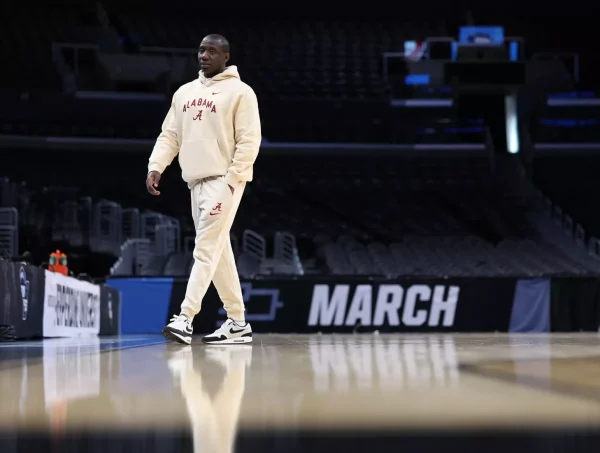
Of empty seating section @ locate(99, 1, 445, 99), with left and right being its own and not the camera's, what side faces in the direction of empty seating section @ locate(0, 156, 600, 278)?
front

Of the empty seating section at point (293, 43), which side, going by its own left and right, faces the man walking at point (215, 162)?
front

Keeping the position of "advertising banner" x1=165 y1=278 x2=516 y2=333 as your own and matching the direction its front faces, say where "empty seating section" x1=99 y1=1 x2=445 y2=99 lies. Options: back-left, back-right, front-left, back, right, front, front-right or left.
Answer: back

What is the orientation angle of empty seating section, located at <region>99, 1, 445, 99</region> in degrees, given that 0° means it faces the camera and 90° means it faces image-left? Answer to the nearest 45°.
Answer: approximately 0°

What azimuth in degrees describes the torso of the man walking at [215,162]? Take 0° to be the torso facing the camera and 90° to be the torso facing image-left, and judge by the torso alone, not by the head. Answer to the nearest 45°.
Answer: approximately 45°

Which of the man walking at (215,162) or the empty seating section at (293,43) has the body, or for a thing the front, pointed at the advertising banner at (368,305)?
the empty seating section

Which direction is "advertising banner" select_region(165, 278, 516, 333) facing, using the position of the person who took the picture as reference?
facing the viewer

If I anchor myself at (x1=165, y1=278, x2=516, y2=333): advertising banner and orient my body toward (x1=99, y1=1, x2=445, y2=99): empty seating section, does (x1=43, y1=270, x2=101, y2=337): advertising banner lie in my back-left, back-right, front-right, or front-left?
back-left

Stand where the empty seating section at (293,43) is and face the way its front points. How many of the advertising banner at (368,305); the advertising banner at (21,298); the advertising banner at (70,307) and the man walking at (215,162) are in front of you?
4

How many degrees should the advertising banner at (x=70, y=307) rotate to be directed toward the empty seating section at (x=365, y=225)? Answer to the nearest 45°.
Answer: approximately 90° to its left

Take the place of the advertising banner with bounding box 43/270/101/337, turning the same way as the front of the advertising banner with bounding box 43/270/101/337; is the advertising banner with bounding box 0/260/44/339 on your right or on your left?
on your right

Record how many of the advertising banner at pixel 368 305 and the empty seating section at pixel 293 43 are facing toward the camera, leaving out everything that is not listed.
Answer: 2

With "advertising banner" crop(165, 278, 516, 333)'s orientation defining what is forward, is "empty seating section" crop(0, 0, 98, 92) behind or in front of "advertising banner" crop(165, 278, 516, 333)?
behind

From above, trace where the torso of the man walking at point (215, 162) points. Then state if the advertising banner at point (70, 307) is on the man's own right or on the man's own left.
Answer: on the man's own right
